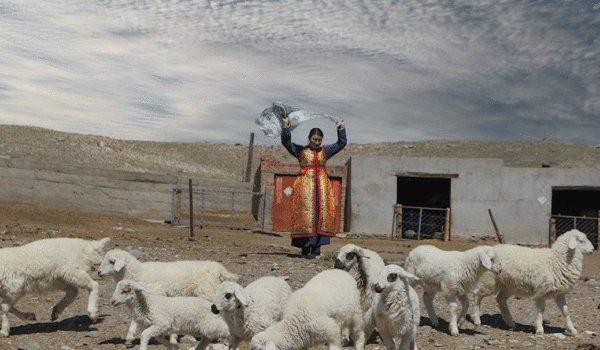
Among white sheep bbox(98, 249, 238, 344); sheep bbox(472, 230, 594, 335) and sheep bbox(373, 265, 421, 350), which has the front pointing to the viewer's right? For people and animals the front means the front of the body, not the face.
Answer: sheep bbox(472, 230, 594, 335)

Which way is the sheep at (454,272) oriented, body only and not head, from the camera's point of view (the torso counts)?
to the viewer's right

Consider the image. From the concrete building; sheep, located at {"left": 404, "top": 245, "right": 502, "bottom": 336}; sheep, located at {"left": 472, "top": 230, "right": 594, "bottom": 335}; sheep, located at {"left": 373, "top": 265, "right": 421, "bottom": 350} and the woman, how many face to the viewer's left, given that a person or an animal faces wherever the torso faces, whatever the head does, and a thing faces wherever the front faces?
0

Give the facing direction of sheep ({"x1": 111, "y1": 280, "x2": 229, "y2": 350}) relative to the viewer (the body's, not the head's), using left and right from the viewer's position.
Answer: facing to the left of the viewer

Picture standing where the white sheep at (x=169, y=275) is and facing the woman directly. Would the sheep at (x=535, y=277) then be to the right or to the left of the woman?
right

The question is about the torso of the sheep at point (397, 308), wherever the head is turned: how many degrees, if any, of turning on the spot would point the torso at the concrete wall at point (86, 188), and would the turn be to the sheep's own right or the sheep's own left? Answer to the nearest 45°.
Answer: approximately 135° to the sheep's own right

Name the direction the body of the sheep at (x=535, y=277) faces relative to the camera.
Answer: to the viewer's right

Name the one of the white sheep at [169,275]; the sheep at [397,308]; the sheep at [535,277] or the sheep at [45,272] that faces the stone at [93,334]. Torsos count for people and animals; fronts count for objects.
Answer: the white sheep

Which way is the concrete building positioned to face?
toward the camera

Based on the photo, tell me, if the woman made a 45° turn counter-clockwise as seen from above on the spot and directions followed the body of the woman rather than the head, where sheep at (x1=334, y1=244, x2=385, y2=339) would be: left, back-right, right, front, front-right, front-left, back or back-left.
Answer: front-right

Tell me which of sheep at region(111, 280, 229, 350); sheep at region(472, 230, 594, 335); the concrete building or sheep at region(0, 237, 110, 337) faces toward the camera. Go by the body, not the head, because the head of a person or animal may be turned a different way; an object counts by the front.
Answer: the concrete building

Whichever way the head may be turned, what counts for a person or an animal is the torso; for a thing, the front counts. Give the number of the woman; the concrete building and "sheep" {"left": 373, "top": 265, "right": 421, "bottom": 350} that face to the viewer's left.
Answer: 0

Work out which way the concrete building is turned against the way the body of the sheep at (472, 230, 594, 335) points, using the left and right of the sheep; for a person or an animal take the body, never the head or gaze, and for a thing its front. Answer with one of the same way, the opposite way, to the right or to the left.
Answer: to the right

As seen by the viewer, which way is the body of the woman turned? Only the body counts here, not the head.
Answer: toward the camera

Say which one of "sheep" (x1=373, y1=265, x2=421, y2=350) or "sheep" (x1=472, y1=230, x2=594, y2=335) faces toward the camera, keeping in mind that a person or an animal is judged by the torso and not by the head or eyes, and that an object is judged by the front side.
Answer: "sheep" (x1=373, y1=265, x2=421, y2=350)

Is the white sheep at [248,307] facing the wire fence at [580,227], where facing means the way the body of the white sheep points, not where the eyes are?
no

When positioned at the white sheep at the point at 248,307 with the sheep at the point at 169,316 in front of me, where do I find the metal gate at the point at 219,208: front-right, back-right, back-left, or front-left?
front-right
